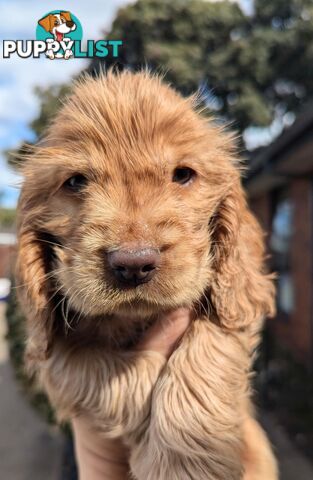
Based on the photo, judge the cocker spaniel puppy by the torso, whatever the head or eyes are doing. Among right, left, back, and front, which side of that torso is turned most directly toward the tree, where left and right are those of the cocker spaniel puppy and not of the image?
back

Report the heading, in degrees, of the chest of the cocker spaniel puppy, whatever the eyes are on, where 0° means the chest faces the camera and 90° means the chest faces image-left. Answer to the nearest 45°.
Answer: approximately 0°
